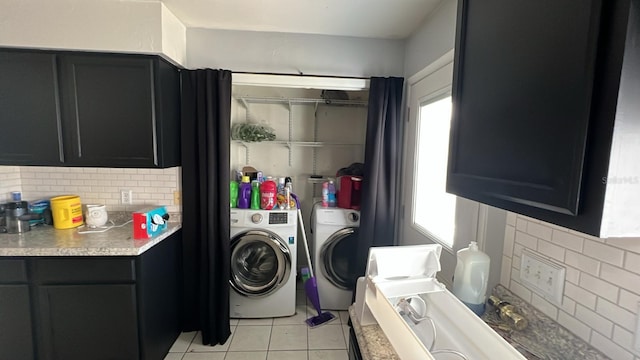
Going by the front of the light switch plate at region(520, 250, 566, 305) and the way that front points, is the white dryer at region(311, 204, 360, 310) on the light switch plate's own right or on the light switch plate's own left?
on the light switch plate's own right

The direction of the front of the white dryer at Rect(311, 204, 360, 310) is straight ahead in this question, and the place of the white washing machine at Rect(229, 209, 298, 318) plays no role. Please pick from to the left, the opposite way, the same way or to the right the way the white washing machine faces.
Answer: the same way

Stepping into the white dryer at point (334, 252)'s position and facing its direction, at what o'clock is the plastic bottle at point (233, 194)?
The plastic bottle is roughly at 3 o'clock from the white dryer.

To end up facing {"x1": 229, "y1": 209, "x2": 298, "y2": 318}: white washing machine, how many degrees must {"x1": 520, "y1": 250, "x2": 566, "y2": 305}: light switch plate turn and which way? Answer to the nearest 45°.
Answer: approximately 45° to its right

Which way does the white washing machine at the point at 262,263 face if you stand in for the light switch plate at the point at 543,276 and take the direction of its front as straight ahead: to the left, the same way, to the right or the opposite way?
to the left

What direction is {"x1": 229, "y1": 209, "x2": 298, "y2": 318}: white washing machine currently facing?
toward the camera

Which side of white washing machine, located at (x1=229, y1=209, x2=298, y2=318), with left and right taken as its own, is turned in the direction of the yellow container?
right

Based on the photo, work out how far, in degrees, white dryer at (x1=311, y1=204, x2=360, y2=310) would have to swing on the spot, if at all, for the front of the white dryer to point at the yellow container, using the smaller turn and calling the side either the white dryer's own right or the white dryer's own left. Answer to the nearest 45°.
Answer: approximately 90° to the white dryer's own right

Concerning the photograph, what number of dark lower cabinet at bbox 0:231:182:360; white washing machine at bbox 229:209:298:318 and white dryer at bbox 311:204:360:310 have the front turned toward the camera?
3

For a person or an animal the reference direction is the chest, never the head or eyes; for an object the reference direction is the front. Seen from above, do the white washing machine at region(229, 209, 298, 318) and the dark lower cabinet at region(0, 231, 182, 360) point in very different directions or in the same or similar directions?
same or similar directions

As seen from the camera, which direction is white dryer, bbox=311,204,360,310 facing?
toward the camera

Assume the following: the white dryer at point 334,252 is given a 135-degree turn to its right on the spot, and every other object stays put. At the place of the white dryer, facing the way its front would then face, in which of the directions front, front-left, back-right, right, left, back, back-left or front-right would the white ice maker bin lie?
back-left

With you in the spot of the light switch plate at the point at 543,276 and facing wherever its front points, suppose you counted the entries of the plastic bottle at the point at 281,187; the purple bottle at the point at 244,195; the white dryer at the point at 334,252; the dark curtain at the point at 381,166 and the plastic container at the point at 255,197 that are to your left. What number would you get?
0

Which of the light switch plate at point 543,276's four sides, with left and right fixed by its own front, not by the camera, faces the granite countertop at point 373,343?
front

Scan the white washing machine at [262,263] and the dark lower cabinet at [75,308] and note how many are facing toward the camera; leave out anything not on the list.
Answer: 2
